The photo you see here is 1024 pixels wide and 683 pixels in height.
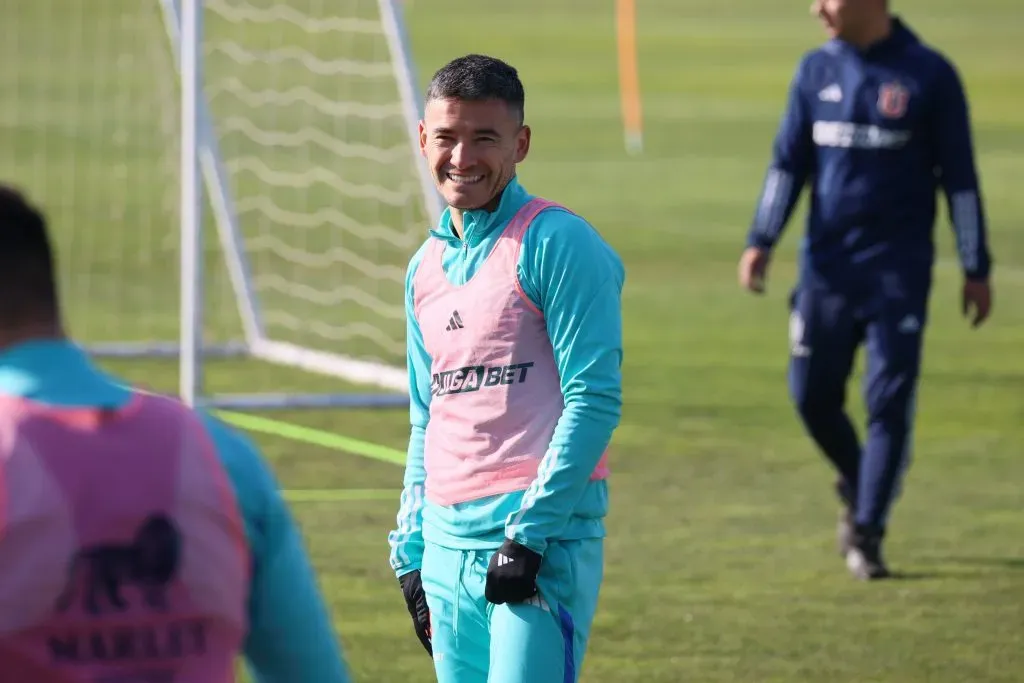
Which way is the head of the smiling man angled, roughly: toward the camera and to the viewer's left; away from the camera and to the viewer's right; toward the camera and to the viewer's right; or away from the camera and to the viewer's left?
toward the camera and to the viewer's left

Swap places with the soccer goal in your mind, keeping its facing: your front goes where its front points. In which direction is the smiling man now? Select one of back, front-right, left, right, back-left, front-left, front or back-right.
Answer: left

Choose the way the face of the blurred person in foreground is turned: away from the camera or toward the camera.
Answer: away from the camera

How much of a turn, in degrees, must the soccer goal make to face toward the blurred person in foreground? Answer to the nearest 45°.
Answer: approximately 90° to its left

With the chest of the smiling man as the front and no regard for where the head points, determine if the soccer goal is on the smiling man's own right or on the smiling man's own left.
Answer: on the smiling man's own right

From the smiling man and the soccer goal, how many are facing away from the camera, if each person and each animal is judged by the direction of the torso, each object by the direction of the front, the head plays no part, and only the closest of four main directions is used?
0

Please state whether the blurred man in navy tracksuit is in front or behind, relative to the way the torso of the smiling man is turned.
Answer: behind

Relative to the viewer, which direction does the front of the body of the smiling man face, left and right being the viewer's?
facing the viewer and to the left of the viewer

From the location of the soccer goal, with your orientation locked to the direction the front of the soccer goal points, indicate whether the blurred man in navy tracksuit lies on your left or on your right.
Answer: on your left

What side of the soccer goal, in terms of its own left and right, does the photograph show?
left

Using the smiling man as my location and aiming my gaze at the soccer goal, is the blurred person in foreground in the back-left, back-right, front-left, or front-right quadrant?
back-left
